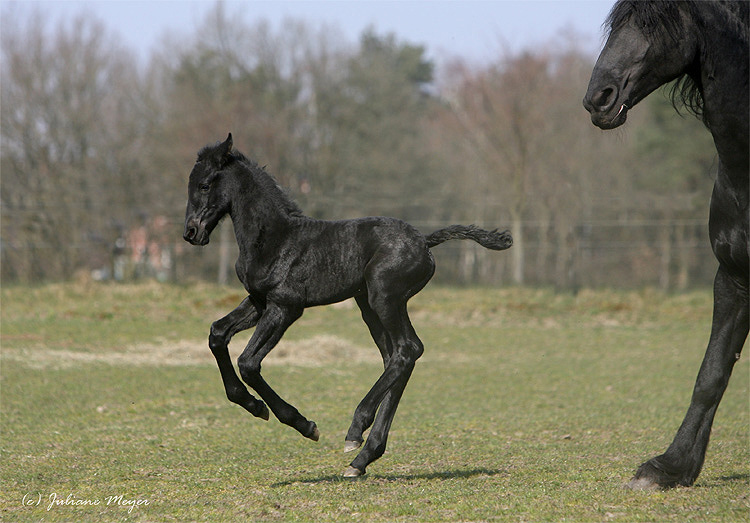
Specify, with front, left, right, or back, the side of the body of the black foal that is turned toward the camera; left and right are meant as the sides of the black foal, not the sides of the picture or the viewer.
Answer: left

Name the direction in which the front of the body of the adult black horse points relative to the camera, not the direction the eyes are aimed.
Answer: to the viewer's left

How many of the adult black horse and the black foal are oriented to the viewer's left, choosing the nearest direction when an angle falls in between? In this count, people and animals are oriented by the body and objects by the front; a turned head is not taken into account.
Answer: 2

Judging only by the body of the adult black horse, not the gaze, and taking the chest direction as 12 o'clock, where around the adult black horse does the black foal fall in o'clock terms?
The black foal is roughly at 12 o'clock from the adult black horse.

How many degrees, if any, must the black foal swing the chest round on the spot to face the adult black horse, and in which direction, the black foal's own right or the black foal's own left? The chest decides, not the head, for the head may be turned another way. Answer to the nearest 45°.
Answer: approximately 135° to the black foal's own left
